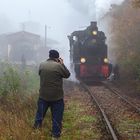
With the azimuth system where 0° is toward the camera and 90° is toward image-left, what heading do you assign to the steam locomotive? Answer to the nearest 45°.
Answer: approximately 0°

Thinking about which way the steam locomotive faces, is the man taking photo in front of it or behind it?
in front
